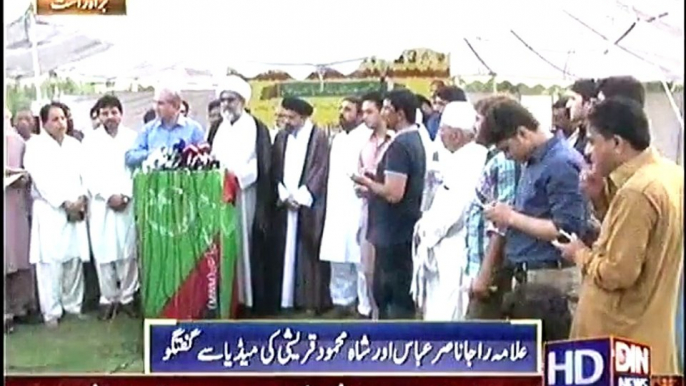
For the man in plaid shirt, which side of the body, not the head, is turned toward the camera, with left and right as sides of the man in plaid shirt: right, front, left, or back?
left

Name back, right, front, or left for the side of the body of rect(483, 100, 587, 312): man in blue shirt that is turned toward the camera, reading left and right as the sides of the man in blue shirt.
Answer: left

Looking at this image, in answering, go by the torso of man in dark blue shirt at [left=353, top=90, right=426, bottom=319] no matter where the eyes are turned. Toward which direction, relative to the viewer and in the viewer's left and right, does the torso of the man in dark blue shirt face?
facing to the left of the viewer

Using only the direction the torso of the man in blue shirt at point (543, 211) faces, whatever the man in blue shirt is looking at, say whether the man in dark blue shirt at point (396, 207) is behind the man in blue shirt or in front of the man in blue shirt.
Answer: in front

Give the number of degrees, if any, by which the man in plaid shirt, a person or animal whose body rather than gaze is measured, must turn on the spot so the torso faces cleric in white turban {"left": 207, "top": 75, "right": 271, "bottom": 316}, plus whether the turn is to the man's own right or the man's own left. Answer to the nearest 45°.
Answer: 0° — they already face them

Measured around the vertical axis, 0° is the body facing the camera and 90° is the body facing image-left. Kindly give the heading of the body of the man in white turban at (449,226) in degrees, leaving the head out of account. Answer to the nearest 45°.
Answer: approximately 90°

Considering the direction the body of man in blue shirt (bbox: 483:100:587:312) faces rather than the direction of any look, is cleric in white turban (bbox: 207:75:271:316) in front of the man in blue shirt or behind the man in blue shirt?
in front

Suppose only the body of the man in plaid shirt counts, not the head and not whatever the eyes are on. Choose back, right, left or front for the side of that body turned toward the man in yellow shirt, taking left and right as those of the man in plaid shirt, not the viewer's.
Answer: left

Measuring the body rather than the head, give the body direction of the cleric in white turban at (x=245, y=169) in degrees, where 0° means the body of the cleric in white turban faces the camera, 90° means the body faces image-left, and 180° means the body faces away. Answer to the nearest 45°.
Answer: approximately 45°

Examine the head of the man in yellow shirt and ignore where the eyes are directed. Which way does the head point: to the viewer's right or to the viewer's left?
to the viewer's left
